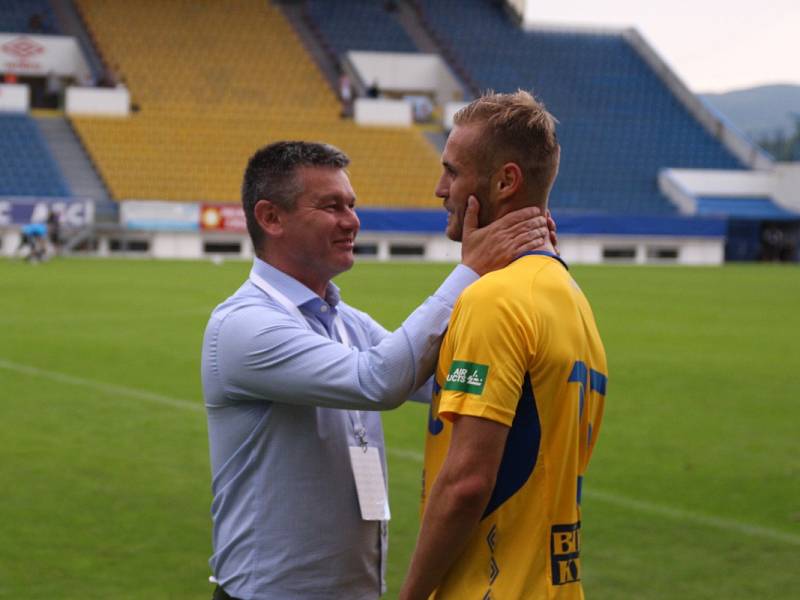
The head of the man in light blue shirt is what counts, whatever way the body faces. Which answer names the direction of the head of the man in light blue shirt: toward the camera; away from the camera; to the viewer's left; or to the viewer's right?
to the viewer's right

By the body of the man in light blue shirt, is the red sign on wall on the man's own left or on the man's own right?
on the man's own left

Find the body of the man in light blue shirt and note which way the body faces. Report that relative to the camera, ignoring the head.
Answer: to the viewer's right

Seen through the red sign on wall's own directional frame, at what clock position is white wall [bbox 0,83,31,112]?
The white wall is roughly at 4 o'clock from the red sign on wall.

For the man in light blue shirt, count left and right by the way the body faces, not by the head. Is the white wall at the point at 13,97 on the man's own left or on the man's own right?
on the man's own left

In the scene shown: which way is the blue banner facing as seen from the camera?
toward the camera

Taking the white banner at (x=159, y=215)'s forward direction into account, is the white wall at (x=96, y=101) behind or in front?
behind

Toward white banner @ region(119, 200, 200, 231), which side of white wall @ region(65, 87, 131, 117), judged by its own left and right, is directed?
front

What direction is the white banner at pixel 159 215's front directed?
toward the camera

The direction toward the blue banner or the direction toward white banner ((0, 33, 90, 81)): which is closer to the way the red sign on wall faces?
the blue banner

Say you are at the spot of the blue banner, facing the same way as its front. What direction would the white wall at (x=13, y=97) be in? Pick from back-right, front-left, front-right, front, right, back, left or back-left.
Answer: back

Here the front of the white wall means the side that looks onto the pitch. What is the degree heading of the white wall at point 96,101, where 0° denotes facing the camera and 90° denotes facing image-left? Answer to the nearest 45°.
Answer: approximately 0°

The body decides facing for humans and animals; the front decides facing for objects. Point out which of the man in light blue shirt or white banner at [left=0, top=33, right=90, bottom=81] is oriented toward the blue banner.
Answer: the white banner

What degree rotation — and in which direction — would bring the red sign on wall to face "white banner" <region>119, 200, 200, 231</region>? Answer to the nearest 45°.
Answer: approximately 90° to its right
